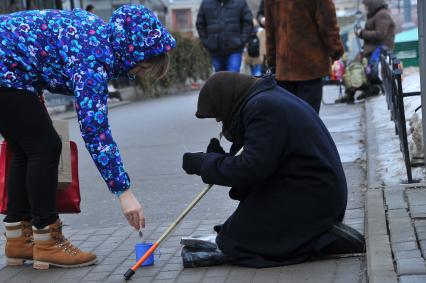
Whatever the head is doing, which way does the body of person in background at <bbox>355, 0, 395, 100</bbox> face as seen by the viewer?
to the viewer's left

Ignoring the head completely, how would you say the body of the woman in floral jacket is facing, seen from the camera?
to the viewer's right

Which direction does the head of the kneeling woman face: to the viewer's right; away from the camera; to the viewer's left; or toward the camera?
to the viewer's left

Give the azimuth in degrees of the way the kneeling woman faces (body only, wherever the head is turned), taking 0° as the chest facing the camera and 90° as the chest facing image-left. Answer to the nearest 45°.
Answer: approximately 90°

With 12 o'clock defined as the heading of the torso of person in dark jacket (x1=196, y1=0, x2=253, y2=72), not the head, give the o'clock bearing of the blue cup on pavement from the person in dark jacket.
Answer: The blue cup on pavement is roughly at 12 o'clock from the person in dark jacket.

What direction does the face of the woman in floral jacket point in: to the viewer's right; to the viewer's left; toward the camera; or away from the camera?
to the viewer's right

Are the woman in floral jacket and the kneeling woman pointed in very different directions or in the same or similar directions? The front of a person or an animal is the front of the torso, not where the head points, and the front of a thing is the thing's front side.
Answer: very different directions

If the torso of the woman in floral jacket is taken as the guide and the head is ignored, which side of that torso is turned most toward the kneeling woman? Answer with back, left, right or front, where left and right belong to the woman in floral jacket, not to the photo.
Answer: front

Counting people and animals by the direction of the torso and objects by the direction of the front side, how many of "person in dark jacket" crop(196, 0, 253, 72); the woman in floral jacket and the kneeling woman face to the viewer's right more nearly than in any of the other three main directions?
1

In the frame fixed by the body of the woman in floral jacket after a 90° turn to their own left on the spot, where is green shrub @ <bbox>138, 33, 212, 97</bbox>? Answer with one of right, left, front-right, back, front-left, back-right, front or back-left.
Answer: front

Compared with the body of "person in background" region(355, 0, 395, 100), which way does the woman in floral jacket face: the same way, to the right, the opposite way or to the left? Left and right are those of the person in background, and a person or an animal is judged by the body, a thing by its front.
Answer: the opposite way
